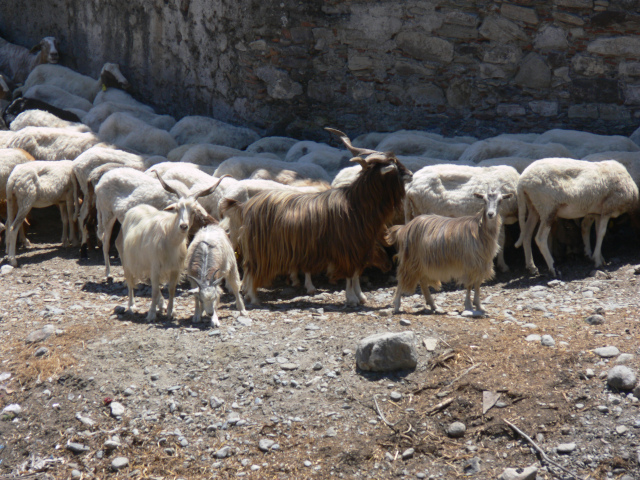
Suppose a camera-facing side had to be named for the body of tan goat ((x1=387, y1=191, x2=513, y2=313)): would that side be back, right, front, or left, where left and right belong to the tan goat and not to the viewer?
right

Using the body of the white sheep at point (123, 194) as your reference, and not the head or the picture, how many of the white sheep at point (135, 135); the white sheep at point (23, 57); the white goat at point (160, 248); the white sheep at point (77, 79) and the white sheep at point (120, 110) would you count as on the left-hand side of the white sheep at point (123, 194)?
4

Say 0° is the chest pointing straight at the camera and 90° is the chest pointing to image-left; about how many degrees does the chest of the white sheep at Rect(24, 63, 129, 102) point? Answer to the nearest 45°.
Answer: approximately 270°

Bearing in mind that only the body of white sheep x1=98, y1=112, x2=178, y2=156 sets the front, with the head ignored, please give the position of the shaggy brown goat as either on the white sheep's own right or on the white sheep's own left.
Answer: on the white sheep's own right

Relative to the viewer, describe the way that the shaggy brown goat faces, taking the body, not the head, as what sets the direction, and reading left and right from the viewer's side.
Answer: facing to the right of the viewer

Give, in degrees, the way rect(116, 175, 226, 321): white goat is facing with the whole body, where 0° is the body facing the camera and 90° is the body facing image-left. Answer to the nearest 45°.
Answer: approximately 315°

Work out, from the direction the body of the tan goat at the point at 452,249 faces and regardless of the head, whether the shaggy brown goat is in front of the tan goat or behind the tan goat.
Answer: behind

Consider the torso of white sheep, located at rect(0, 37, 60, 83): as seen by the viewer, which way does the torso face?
to the viewer's right

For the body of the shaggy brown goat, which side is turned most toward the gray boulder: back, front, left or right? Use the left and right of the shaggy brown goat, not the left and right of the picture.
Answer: right

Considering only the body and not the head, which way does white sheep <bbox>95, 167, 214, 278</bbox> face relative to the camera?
to the viewer's right
